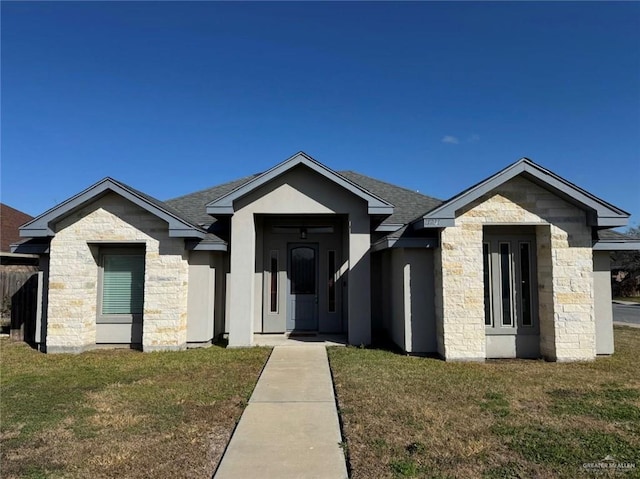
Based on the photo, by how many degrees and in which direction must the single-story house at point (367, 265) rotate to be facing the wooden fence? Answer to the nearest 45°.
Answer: approximately 90° to its right

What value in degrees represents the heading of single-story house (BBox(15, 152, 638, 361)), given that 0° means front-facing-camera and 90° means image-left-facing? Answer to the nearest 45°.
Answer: approximately 0°
